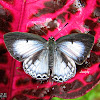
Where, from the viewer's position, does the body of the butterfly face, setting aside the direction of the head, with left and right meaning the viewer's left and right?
facing away from the viewer
